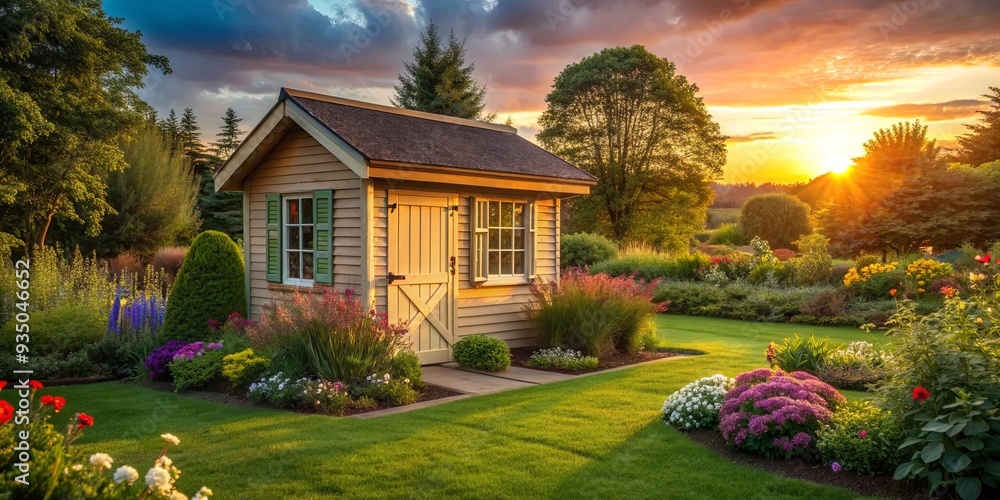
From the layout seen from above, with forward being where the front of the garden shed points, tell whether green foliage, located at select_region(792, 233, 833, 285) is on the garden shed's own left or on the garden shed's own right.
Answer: on the garden shed's own left

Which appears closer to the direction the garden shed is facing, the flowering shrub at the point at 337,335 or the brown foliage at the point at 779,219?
the flowering shrub

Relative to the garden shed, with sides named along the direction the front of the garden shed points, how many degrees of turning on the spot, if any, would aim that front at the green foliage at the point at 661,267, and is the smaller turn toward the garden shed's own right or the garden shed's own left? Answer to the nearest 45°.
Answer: approximately 90° to the garden shed's own left

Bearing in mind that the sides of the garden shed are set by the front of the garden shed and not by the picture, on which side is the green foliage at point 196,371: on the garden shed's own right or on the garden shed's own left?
on the garden shed's own right

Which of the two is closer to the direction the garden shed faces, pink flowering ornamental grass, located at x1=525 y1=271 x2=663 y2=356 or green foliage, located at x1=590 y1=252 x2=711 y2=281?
the pink flowering ornamental grass

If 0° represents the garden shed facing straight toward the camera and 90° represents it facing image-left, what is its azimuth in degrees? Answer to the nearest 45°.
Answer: approximately 315°

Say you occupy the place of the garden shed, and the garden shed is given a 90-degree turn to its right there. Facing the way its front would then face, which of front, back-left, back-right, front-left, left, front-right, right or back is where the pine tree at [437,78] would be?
back-right

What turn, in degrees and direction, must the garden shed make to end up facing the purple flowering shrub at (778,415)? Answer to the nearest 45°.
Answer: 0° — it already faces it

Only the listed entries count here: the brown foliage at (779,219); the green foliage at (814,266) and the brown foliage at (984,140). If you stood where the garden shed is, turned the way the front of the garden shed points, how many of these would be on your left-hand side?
3

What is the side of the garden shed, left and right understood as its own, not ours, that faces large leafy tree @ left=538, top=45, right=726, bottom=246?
left

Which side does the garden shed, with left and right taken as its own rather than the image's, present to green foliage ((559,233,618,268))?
left
